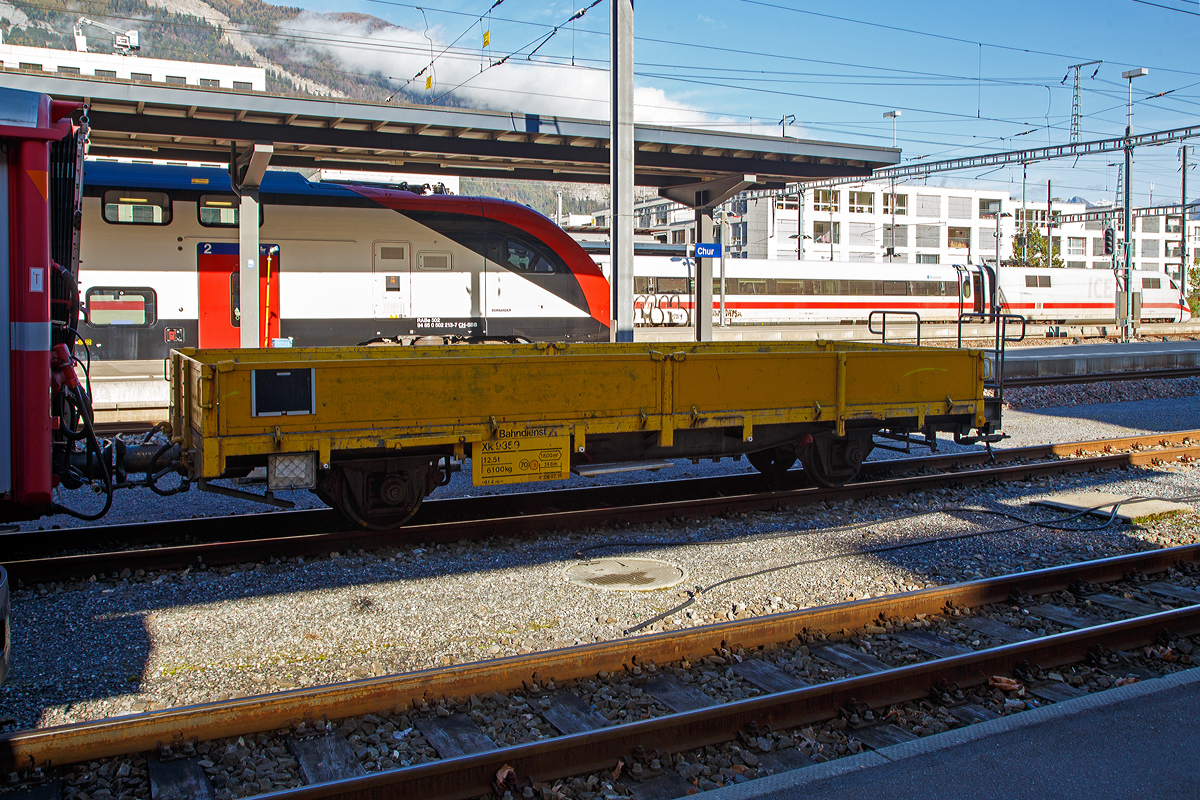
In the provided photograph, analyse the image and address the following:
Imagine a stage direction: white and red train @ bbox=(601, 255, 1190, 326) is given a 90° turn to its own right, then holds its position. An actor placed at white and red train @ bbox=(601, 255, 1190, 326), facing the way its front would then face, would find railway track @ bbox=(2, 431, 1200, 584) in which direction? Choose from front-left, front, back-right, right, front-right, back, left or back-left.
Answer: front

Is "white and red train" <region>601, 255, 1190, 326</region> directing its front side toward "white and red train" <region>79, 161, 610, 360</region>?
no

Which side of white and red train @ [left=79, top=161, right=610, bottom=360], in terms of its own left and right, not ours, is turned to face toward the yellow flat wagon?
right

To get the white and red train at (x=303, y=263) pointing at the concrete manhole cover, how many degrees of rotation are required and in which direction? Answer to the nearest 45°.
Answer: approximately 90° to its right

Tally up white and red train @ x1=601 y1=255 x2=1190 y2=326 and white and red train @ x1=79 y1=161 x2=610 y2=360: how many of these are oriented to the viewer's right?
2

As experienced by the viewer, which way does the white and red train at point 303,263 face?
facing to the right of the viewer

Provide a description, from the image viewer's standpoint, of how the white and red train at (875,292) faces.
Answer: facing to the right of the viewer

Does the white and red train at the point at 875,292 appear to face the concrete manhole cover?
no

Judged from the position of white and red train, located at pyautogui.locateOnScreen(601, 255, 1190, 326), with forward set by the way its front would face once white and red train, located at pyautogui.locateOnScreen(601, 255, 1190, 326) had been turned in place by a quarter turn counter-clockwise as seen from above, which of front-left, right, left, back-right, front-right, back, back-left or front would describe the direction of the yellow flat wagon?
back
